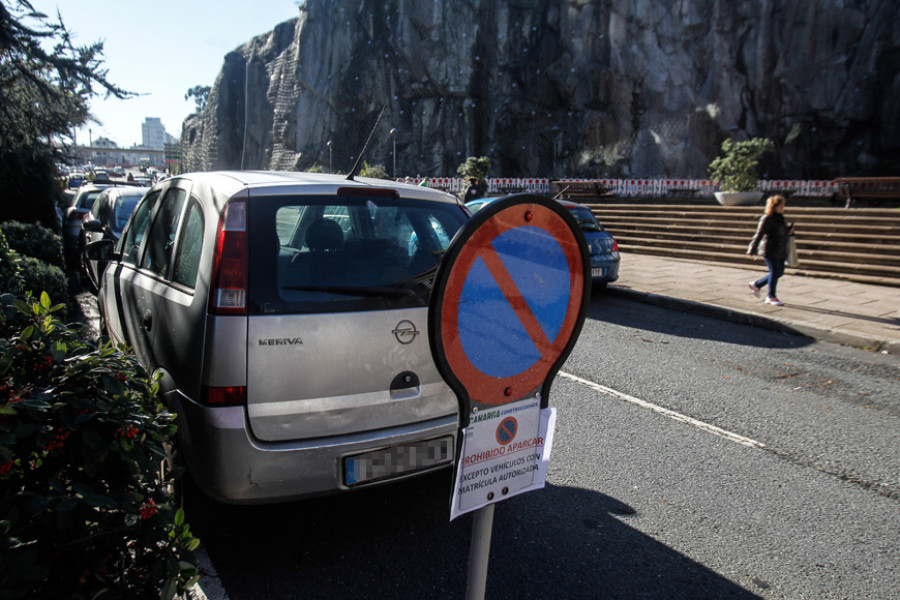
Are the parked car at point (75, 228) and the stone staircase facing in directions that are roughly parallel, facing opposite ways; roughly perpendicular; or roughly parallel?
roughly perpendicular

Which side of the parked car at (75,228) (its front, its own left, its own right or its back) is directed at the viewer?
back

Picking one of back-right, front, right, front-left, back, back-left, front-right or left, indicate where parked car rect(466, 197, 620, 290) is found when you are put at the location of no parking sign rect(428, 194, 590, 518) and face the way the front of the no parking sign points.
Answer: back-left

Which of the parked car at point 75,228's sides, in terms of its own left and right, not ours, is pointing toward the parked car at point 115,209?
back

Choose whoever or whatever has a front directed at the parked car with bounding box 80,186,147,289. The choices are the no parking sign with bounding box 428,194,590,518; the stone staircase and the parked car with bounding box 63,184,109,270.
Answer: the stone staircase

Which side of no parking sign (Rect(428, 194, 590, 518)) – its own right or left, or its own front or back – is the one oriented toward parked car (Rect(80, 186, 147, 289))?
back

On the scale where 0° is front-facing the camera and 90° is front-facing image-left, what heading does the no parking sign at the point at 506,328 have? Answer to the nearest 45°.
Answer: approximately 315°

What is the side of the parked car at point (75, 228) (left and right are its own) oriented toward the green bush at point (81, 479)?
back

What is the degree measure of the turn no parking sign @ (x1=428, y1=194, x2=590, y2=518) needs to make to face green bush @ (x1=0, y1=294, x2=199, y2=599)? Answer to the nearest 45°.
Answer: approximately 135° to its right
